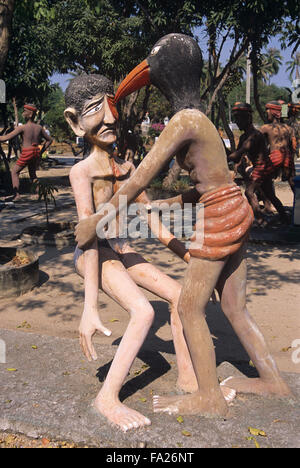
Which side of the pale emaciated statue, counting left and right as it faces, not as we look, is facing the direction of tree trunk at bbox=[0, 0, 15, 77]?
back

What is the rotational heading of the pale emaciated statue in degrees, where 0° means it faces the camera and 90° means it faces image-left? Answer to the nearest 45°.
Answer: approximately 315°
